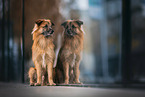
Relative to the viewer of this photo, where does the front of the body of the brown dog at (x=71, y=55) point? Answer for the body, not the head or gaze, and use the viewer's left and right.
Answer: facing the viewer and to the right of the viewer

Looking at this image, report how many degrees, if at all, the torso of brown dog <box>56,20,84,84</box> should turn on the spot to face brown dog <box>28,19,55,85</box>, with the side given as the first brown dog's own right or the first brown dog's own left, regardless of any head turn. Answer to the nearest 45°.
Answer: approximately 135° to the first brown dog's own right
